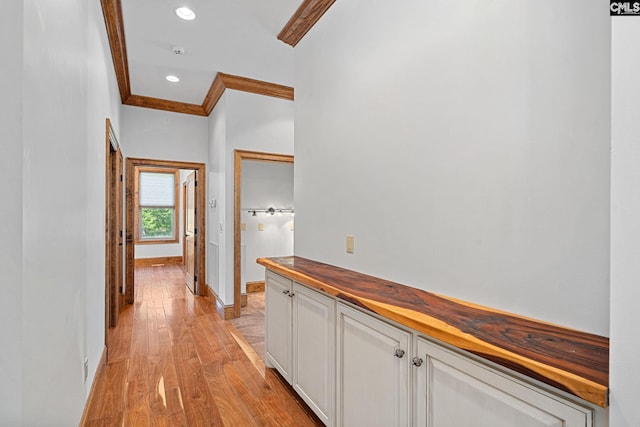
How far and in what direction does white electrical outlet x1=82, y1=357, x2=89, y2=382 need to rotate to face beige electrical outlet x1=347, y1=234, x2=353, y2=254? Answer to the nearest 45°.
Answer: approximately 45° to its right

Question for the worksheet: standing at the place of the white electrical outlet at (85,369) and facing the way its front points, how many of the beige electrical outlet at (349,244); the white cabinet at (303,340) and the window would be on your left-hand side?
1

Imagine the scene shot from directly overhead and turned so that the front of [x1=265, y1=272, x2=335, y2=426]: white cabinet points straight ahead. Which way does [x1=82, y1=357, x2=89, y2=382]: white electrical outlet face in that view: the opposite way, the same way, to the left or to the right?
the opposite way

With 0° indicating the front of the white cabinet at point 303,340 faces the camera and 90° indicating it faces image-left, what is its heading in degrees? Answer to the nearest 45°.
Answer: approximately 45°

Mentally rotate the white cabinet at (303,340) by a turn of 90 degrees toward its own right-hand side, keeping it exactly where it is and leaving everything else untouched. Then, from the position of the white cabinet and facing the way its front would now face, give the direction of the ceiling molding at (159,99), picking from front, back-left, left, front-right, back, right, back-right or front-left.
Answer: front

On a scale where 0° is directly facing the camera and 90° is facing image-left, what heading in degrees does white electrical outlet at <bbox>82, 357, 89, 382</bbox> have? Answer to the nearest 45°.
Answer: approximately 270°

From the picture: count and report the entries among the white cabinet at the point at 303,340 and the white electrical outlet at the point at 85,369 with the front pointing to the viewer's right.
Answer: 1

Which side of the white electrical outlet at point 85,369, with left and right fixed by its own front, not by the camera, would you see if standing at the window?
left

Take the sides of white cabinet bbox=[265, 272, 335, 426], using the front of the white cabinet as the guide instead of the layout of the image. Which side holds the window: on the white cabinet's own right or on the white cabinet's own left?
on the white cabinet's own right
